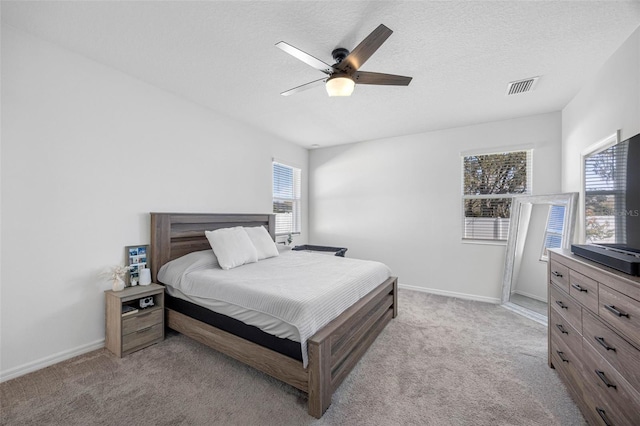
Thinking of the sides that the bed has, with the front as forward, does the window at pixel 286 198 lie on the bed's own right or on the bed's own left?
on the bed's own left

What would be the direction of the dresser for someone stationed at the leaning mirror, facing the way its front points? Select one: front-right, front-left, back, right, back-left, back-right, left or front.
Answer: front-left

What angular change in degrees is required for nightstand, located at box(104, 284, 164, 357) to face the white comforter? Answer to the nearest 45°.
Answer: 0° — it already faces it

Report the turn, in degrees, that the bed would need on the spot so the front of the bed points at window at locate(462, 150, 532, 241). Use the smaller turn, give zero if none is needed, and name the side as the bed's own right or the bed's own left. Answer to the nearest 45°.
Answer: approximately 45° to the bed's own left

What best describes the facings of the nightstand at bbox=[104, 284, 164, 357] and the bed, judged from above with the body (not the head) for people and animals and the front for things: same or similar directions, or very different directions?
same or similar directions

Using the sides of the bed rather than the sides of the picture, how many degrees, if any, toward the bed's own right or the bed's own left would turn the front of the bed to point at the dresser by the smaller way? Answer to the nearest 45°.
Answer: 0° — it already faces it

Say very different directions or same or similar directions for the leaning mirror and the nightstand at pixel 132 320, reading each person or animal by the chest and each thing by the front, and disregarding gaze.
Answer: very different directions

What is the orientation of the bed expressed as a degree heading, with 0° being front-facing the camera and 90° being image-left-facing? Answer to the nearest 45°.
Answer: approximately 315°

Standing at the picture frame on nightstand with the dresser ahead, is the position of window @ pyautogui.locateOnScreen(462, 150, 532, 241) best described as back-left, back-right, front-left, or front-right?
front-left

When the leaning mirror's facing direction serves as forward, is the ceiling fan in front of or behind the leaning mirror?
in front

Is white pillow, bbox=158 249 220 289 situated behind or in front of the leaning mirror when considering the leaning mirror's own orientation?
in front

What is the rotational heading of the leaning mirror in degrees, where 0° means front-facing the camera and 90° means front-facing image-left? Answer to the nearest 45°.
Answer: approximately 45°

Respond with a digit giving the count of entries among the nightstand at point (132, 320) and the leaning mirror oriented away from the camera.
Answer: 0

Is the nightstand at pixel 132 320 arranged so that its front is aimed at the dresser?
yes

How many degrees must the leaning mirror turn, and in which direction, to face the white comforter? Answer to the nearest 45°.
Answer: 0° — it already faces it
